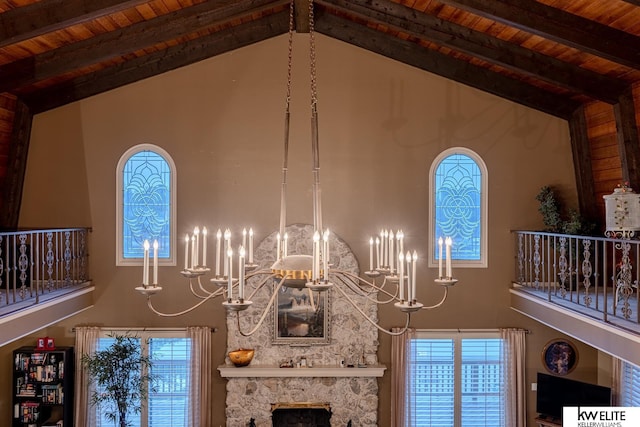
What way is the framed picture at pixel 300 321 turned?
toward the camera

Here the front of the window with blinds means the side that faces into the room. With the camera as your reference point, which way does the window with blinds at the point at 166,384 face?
facing the viewer

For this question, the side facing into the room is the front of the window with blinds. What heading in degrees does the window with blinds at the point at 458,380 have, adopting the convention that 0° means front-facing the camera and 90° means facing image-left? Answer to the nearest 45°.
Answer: approximately 0°

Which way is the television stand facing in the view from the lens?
facing the viewer and to the left of the viewer

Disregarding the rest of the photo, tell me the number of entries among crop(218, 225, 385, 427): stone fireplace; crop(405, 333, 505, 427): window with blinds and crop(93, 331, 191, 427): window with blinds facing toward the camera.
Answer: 3

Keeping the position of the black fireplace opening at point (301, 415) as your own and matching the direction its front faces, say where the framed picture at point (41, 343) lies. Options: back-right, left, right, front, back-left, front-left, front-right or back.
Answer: right

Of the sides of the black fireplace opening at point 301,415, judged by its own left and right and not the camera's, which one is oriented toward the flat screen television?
left

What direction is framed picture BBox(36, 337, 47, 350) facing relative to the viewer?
toward the camera

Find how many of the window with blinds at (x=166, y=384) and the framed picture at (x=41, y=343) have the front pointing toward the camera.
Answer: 2

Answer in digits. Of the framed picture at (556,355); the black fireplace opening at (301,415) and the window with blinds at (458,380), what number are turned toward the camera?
3

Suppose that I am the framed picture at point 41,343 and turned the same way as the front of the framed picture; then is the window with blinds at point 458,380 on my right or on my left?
on my left

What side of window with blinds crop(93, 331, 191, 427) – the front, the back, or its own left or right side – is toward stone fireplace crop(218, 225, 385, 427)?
left
